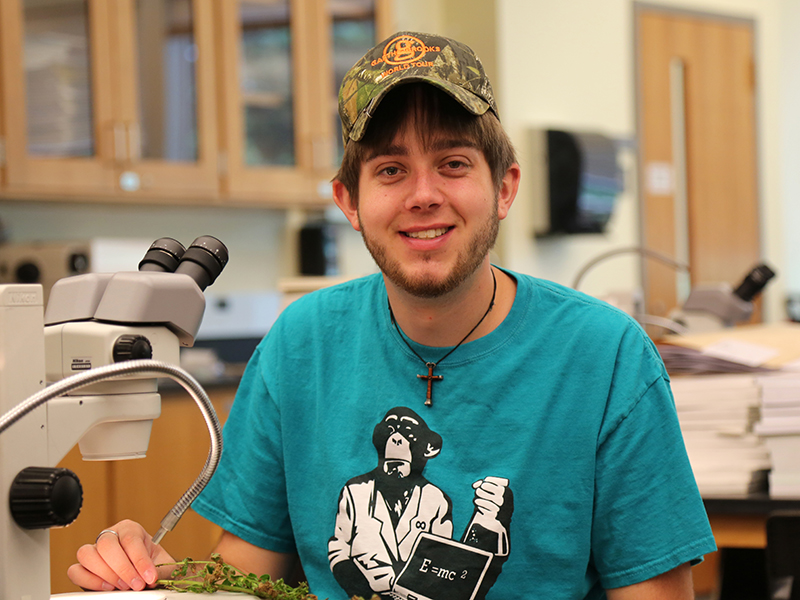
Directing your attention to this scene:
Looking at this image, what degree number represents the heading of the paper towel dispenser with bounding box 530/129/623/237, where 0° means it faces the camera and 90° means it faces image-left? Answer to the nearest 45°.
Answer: approximately 315°

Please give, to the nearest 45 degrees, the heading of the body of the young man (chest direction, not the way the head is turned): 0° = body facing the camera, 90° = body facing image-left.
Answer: approximately 0°

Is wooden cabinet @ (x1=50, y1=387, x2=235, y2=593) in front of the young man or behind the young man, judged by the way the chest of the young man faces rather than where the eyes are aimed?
behind

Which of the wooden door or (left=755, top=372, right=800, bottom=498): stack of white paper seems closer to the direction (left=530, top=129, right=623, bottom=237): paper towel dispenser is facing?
the stack of white paper

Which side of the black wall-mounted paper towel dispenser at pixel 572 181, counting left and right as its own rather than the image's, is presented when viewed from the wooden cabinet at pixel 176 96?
right

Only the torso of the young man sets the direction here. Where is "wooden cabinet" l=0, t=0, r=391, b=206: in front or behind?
behind

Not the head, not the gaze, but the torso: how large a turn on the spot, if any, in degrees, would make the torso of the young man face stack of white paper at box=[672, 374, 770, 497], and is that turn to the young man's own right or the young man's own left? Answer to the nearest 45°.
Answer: approximately 135° to the young man's own left
